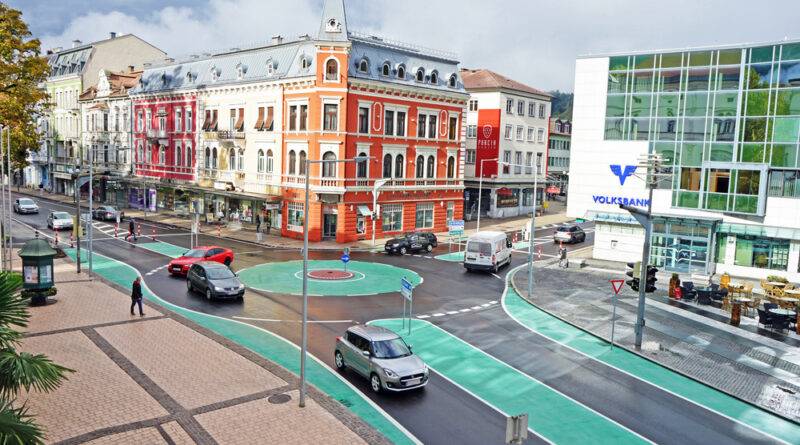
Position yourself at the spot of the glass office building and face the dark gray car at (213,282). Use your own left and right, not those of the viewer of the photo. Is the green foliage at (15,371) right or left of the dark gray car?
left

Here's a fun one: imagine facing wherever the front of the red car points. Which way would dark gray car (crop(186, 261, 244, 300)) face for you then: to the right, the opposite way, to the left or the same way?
to the left

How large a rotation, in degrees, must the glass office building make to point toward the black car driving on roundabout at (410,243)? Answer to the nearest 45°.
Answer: approximately 45° to its right

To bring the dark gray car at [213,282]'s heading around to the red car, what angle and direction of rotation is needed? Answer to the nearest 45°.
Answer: approximately 135° to its left

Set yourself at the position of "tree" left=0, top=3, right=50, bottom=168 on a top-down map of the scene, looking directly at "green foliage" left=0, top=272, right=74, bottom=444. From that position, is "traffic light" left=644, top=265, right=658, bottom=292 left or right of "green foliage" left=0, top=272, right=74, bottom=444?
left

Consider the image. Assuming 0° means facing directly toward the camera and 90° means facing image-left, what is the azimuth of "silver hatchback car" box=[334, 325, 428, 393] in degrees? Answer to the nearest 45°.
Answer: approximately 315°

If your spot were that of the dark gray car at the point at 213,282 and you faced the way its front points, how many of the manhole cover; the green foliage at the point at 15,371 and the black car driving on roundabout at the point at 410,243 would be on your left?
1

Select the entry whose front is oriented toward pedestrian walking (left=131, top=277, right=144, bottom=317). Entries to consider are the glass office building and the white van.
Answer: the glass office building

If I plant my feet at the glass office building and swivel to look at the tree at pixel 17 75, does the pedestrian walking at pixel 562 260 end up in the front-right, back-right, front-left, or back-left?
front-right

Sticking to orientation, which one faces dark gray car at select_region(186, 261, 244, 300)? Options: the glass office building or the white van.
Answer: the glass office building

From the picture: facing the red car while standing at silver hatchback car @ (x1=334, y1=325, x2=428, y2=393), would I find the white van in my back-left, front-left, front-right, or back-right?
front-right

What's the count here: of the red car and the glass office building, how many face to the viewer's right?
0

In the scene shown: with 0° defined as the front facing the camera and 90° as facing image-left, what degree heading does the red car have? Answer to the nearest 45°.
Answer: approximately 45°

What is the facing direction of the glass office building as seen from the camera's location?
facing the viewer and to the left of the viewer

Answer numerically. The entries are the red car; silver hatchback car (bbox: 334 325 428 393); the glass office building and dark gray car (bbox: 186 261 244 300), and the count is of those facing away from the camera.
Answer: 0
